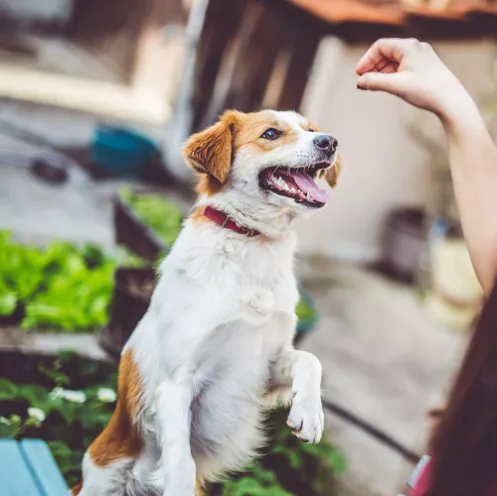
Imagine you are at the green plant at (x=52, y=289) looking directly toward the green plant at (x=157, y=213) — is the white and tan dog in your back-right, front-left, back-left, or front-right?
back-right

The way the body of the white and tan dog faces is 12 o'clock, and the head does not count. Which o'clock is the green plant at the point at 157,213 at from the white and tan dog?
The green plant is roughly at 7 o'clock from the white and tan dog.

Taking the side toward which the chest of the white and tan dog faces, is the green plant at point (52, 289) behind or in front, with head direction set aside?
behind

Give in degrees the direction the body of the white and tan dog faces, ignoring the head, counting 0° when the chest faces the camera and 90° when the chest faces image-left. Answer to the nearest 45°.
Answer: approximately 315°

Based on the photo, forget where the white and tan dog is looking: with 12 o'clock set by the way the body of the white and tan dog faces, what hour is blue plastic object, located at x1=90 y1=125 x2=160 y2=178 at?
The blue plastic object is roughly at 7 o'clock from the white and tan dog.

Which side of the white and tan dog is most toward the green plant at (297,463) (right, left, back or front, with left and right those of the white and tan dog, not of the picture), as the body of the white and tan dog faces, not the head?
left
